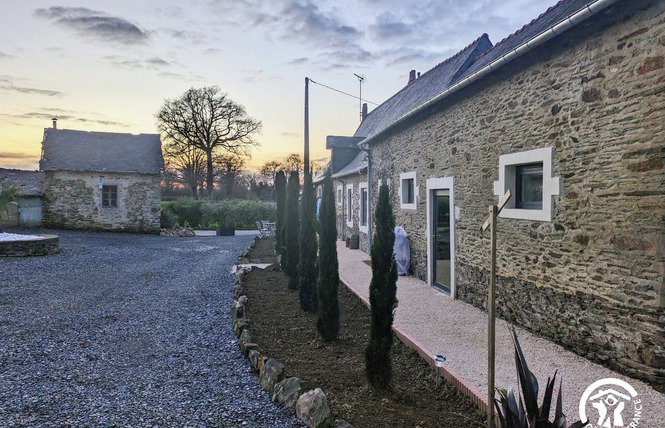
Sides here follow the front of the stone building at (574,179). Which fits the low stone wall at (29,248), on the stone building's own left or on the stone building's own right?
on the stone building's own right

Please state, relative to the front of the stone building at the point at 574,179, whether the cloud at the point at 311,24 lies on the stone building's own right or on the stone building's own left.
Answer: on the stone building's own right

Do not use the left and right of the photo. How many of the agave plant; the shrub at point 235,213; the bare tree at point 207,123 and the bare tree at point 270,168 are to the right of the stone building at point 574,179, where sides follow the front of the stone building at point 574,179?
3

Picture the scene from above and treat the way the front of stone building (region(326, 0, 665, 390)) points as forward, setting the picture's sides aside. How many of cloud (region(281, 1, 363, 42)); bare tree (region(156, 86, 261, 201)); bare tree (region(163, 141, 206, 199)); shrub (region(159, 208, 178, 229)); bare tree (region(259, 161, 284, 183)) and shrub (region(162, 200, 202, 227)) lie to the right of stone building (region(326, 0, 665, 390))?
6

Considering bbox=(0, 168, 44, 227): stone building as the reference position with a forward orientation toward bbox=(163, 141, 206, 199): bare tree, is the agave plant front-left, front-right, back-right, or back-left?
back-right

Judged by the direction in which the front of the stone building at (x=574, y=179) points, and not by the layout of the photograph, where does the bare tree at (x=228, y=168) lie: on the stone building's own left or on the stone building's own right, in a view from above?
on the stone building's own right

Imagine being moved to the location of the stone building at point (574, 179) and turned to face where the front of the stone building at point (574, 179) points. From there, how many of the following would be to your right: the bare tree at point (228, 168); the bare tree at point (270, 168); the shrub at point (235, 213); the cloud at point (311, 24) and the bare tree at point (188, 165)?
5

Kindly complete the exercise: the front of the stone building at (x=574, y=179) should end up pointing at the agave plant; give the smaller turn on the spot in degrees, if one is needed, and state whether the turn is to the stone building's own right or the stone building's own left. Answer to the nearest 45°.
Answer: approximately 45° to the stone building's own left

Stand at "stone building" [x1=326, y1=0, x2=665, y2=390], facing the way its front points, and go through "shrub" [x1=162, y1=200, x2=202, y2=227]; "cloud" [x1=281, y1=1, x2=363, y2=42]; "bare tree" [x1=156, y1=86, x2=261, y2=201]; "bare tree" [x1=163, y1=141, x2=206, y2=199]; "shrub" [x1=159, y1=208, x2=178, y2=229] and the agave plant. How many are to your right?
5

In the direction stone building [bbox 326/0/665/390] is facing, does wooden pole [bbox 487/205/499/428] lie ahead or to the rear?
ahead

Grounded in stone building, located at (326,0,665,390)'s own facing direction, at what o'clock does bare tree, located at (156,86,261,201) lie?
The bare tree is roughly at 3 o'clock from the stone building.

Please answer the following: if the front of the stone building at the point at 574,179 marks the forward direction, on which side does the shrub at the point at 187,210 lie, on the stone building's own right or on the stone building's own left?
on the stone building's own right

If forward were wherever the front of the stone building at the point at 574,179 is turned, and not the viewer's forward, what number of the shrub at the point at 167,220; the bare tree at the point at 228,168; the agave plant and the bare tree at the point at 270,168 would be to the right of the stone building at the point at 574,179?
3

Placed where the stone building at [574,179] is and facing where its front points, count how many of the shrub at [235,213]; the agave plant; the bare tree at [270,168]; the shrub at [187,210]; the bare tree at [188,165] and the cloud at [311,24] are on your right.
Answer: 5

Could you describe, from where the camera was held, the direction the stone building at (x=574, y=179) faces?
facing the viewer and to the left of the viewer

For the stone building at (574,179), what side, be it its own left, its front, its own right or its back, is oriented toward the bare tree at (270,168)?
right

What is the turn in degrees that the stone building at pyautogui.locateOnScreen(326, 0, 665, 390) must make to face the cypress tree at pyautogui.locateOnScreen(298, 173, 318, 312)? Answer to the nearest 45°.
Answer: approximately 45° to its right

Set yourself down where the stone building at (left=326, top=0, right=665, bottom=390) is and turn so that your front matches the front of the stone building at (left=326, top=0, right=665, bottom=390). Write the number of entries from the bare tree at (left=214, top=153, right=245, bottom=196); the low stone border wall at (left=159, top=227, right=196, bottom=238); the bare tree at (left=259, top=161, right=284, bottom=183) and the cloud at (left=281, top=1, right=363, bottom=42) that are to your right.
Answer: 4
